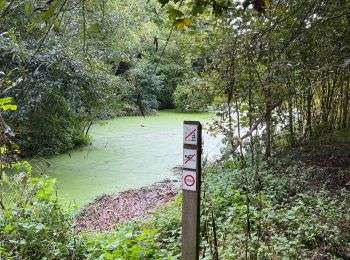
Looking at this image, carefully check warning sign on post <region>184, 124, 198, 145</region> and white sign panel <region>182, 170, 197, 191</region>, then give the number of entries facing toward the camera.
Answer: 2

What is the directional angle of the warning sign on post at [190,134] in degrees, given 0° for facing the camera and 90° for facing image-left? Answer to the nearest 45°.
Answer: approximately 0°

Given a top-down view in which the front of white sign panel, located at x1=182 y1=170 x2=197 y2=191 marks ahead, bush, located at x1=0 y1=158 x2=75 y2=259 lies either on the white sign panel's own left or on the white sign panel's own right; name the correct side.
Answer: on the white sign panel's own right

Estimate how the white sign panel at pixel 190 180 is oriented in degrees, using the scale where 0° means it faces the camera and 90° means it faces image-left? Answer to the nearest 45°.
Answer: approximately 0°
